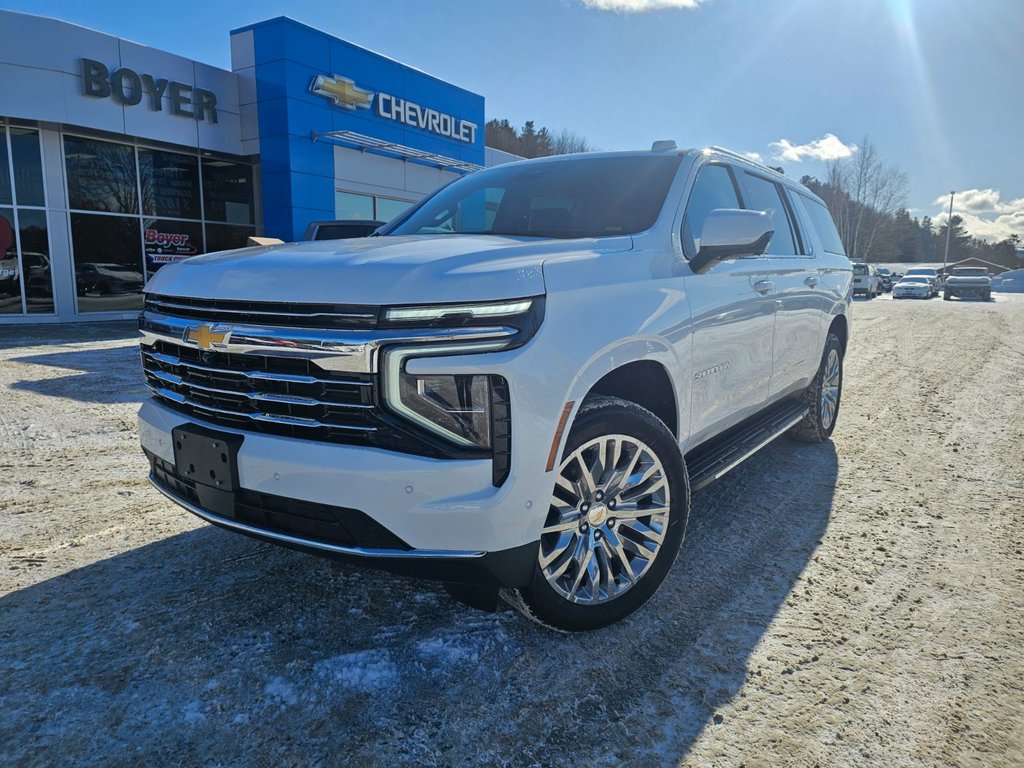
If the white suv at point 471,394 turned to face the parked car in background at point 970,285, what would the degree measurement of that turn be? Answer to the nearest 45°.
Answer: approximately 180°

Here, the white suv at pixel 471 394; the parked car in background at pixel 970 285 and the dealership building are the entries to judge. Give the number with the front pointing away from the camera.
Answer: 0

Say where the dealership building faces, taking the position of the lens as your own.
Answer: facing the viewer and to the right of the viewer

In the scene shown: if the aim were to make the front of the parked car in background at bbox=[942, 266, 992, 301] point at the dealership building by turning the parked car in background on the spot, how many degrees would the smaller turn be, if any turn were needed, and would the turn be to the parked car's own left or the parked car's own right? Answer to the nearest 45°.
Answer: approximately 45° to the parked car's own right

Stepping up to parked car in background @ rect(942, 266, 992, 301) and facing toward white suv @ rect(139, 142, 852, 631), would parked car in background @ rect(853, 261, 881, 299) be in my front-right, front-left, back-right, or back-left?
front-right

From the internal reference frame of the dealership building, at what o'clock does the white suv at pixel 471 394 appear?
The white suv is roughly at 1 o'clock from the dealership building.

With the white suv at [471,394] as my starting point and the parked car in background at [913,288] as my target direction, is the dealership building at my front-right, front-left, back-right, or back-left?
front-left

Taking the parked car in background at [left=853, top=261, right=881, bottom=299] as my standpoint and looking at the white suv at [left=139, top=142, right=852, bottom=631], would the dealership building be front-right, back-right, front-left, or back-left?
front-right

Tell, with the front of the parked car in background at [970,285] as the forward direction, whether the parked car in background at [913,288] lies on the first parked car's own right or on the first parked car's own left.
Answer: on the first parked car's own right

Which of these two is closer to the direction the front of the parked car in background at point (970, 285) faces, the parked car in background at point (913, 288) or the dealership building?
the dealership building

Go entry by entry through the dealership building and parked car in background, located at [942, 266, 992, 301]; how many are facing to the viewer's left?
0

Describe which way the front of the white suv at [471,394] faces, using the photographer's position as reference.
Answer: facing the viewer and to the left of the viewer

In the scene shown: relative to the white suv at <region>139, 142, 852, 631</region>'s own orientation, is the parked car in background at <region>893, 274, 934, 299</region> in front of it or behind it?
behind

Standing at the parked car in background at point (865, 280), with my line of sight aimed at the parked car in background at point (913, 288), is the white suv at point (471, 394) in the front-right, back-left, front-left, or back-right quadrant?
back-right

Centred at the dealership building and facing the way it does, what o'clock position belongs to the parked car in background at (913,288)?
The parked car in background is roughly at 10 o'clock from the dealership building.

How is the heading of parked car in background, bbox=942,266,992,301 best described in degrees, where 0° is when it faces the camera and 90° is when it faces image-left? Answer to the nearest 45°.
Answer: approximately 0°

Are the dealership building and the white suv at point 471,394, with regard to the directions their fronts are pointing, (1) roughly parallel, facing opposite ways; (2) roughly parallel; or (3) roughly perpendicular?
roughly perpendicular
